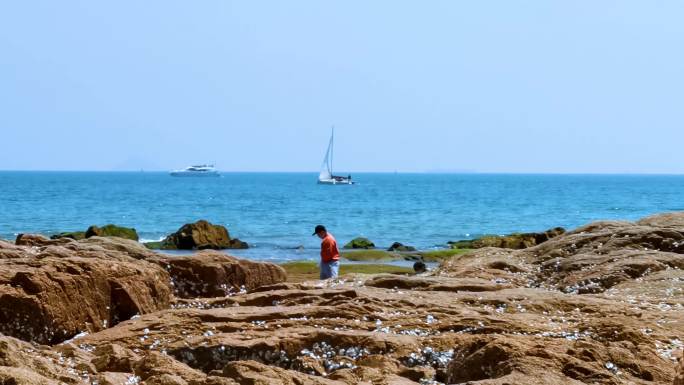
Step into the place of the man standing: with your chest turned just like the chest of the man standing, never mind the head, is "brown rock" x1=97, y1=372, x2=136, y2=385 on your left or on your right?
on your left

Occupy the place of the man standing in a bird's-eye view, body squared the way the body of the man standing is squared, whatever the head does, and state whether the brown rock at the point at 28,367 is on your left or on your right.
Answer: on your left

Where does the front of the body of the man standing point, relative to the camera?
to the viewer's left

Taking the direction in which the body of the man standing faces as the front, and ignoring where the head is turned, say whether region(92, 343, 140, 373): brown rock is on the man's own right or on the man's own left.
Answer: on the man's own left

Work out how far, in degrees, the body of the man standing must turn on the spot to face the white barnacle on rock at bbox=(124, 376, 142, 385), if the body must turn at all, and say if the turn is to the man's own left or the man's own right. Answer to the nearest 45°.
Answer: approximately 90° to the man's own left

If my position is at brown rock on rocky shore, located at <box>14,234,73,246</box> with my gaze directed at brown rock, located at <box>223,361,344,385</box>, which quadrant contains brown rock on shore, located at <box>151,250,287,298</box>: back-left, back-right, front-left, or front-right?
front-left

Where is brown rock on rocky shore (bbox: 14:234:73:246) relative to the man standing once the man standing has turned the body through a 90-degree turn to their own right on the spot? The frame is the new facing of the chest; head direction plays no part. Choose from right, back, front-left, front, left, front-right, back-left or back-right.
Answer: left

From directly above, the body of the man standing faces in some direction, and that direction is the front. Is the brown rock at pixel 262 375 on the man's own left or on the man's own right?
on the man's own left

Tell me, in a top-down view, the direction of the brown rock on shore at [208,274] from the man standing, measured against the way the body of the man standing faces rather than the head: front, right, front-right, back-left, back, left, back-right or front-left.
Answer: front-left

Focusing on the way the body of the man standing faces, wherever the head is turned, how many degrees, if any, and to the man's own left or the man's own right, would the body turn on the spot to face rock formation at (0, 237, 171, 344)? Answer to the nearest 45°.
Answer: approximately 45° to the man's own left
